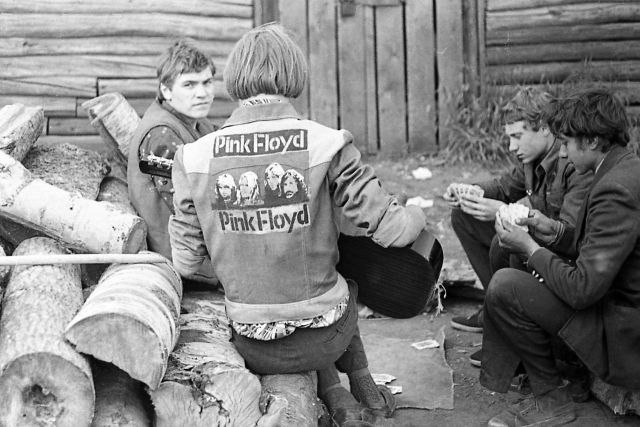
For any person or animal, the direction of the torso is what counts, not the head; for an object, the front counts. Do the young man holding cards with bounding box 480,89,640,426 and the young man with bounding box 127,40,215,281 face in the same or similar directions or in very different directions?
very different directions

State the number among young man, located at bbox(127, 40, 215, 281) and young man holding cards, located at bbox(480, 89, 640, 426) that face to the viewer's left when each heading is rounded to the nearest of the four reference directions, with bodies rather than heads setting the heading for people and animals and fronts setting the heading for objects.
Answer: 1

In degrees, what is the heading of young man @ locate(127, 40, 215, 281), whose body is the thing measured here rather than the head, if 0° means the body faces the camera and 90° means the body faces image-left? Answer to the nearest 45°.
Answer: approximately 270°

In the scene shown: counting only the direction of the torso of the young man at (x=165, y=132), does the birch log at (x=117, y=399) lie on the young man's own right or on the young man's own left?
on the young man's own right

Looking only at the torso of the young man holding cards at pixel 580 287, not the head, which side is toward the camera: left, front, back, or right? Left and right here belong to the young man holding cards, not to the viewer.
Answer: left

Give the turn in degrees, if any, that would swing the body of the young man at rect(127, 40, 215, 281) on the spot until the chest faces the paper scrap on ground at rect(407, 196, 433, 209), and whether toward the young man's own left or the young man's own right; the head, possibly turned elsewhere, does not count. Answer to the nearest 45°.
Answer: approximately 45° to the young man's own left
